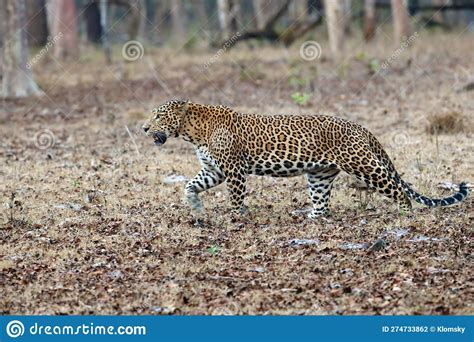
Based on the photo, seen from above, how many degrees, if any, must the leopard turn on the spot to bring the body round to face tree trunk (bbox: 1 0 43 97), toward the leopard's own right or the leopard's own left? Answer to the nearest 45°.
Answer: approximately 45° to the leopard's own right

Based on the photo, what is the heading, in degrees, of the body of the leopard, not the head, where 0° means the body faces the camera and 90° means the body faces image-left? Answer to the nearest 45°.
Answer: approximately 90°

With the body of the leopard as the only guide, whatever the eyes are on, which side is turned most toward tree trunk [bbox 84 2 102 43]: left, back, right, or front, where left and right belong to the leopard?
right

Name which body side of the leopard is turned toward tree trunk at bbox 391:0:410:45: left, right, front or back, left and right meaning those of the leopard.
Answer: right
